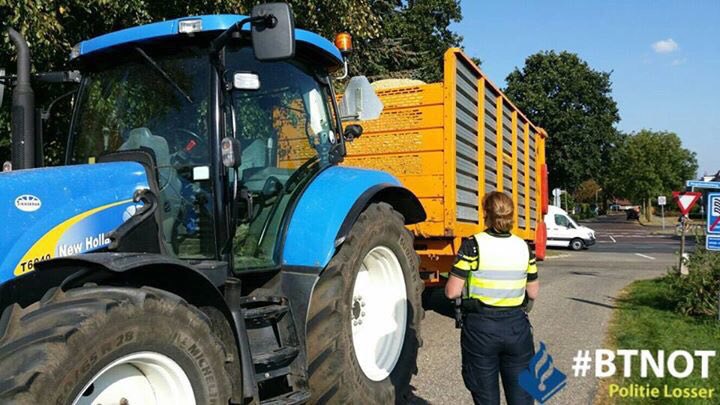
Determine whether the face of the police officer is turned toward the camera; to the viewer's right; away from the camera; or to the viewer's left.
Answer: away from the camera

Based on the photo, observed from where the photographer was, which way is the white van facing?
facing to the right of the viewer

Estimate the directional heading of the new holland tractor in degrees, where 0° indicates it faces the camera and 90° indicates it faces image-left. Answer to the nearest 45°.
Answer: approximately 45°

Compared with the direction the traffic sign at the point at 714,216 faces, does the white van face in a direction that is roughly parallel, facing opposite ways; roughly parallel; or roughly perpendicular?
roughly perpendicular

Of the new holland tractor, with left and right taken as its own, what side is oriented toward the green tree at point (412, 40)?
back

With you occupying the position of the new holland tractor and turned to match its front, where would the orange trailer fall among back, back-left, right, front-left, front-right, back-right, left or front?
back

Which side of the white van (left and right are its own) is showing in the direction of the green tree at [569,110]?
left

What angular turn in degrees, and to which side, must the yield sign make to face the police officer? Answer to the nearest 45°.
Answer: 0° — it already faces them

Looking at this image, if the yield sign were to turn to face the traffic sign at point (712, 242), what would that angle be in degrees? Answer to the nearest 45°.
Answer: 0° — it already faces it

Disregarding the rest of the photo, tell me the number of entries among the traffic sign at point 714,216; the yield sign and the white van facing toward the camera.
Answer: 2

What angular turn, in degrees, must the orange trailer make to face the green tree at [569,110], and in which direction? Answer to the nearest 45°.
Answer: approximately 135° to its right
